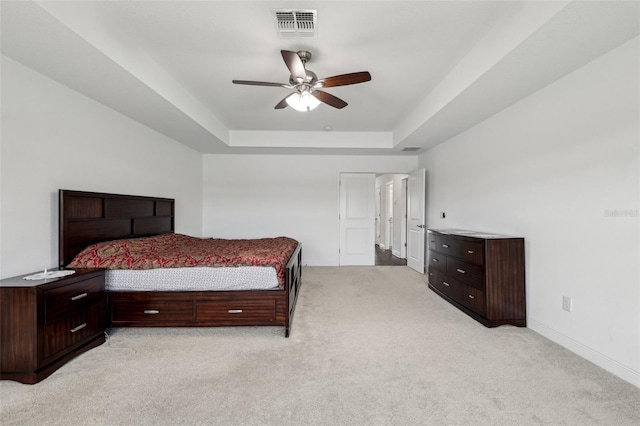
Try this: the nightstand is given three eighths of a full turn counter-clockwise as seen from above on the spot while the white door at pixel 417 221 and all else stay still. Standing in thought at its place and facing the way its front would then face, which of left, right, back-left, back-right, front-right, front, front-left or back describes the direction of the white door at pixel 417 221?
right

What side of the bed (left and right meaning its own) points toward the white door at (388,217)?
left

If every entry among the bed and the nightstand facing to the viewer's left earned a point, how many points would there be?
0

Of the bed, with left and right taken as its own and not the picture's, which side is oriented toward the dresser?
front

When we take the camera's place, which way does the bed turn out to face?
facing the viewer and to the right of the viewer

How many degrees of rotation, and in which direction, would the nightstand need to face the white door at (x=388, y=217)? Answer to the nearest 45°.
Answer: approximately 45° to its left

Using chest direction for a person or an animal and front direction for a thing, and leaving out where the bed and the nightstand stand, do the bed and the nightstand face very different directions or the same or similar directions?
same or similar directions

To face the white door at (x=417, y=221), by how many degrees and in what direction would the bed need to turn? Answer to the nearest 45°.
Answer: approximately 45° to its left

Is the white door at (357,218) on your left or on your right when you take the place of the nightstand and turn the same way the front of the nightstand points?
on your left

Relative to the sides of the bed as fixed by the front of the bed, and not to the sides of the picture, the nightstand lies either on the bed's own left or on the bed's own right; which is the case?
on the bed's own right

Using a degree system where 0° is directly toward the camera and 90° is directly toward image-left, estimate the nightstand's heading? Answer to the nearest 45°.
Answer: approximately 315°
